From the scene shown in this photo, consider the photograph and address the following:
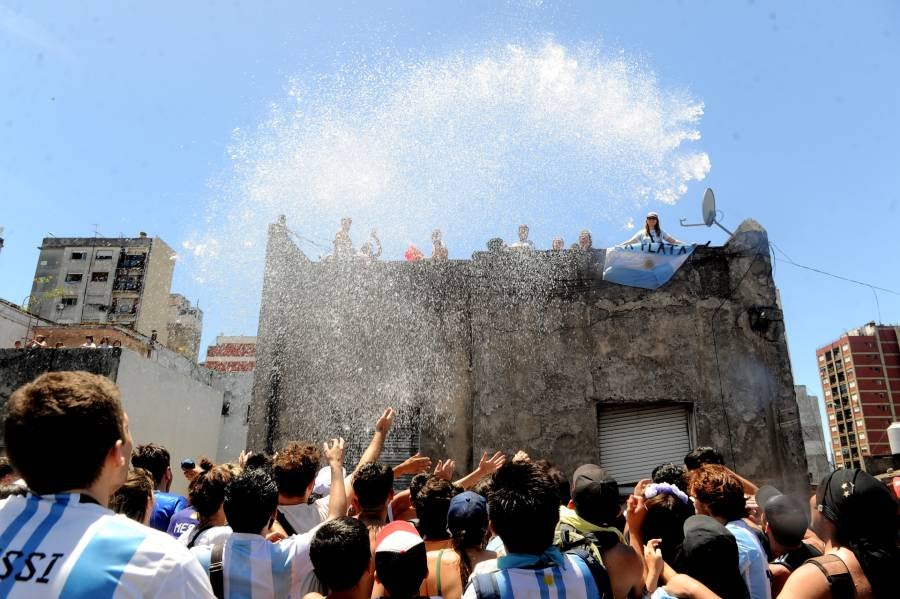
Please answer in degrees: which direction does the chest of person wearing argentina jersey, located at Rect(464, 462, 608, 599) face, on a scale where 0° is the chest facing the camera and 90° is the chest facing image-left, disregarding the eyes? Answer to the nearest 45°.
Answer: approximately 180°

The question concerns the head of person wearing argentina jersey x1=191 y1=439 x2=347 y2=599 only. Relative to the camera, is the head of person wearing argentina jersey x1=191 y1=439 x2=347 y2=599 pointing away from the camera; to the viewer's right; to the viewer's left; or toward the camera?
away from the camera

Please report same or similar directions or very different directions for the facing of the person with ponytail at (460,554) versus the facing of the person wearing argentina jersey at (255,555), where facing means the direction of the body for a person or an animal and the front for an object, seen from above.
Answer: same or similar directions

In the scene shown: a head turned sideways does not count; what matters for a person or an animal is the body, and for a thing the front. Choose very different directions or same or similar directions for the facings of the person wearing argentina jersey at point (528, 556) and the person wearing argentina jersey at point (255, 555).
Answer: same or similar directions

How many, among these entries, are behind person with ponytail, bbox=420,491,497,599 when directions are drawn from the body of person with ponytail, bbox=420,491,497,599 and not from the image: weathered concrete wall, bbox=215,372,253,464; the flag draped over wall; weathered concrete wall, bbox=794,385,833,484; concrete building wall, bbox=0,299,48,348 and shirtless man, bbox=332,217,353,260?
0

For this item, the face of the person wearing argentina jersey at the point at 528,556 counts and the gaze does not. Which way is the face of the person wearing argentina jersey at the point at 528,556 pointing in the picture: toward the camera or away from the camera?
away from the camera

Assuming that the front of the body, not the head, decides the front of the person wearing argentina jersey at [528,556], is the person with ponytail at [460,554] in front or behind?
in front

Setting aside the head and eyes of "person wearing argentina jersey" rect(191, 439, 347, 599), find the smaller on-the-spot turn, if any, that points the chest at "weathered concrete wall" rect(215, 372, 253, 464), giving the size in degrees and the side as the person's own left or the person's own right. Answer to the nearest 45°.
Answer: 0° — they already face it

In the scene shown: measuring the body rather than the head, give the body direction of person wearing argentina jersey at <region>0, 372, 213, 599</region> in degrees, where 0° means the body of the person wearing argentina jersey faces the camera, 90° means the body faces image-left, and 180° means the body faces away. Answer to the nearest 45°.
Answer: approximately 225°

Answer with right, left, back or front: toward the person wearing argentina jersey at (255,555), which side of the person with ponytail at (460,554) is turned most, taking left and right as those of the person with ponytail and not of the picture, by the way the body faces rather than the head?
left

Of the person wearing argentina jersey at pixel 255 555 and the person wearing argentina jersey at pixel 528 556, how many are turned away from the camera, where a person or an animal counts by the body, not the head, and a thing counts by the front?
2

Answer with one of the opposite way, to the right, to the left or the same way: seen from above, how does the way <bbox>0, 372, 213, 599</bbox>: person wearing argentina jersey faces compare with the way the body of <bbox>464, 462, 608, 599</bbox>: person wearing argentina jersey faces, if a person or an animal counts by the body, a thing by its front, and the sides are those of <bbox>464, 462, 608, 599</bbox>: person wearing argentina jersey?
the same way

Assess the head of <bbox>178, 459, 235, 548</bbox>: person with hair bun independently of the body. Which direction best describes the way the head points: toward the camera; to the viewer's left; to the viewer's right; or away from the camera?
away from the camera

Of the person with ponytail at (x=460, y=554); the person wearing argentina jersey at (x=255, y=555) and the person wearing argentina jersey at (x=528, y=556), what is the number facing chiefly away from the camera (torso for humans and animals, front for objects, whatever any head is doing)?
3

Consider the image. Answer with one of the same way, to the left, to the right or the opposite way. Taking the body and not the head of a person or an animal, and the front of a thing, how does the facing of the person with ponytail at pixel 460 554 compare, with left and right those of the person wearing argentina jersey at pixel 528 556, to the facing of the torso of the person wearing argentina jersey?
the same way

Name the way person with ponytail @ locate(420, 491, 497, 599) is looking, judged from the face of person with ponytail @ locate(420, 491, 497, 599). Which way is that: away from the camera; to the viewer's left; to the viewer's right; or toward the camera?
away from the camera

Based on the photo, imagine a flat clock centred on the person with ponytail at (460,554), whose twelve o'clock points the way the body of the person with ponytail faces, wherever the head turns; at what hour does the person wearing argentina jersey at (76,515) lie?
The person wearing argentina jersey is roughly at 7 o'clock from the person with ponytail.

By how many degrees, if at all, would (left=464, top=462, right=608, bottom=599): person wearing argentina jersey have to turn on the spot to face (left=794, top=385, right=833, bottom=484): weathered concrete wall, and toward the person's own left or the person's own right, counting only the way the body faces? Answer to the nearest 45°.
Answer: approximately 45° to the person's own right

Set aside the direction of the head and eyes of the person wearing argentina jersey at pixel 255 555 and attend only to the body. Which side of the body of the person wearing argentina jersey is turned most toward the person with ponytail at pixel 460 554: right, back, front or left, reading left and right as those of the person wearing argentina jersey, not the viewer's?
right

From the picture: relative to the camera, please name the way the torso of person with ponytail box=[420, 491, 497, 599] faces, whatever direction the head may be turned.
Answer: away from the camera

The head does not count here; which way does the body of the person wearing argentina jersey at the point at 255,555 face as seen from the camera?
away from the camera
